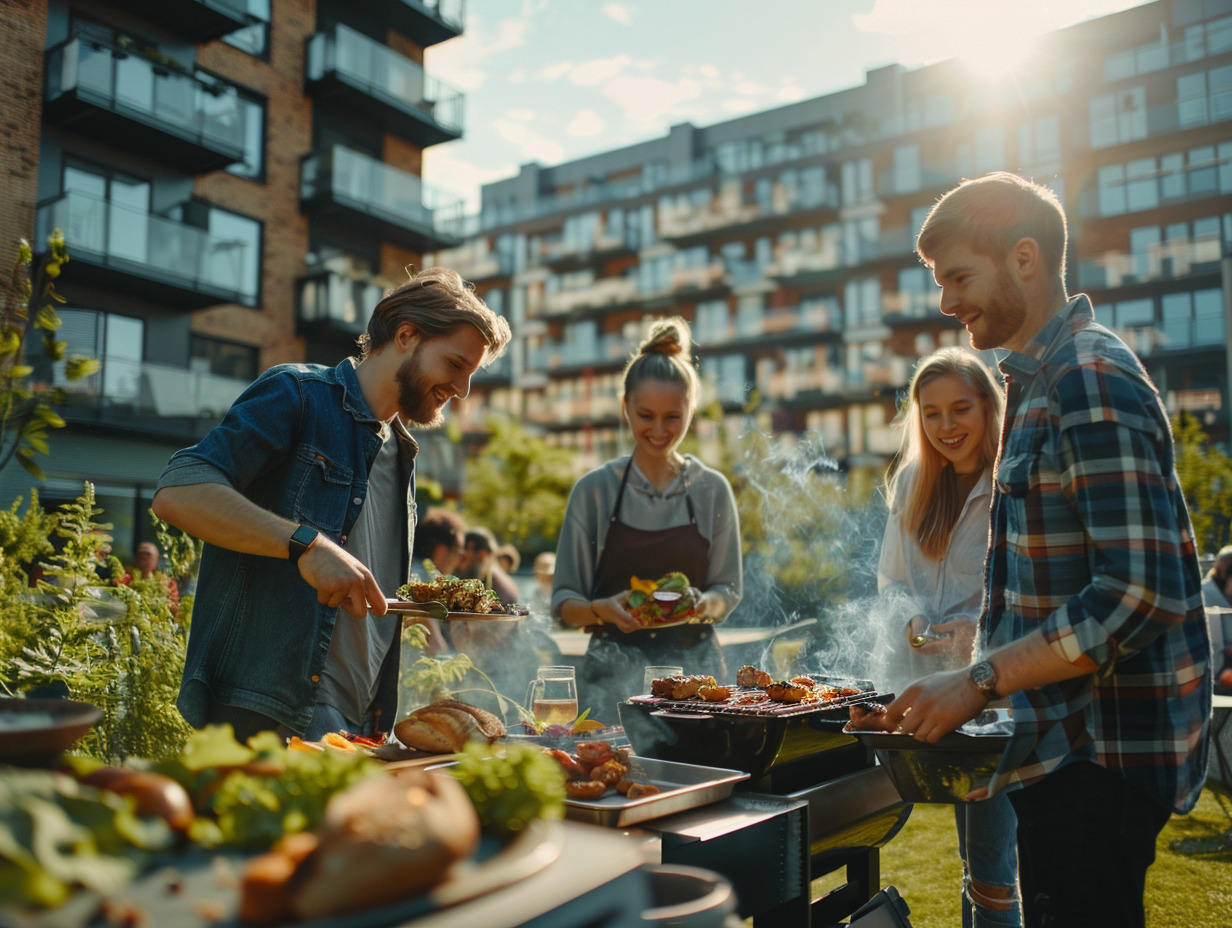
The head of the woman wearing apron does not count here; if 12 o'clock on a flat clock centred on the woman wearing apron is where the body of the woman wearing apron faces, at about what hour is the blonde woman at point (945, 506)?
The blonde woman is roughly at 10 o'clock from the woman wearing apron.

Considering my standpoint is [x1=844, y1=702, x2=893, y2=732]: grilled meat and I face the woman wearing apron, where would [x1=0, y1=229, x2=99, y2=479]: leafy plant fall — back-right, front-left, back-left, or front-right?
front-left

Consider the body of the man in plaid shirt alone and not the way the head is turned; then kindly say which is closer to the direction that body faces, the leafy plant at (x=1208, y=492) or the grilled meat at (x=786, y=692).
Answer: the grilled meat

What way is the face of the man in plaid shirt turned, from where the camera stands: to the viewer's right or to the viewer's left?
to the viewer's left

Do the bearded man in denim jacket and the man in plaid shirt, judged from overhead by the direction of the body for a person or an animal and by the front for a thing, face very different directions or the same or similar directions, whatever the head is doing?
very different directions

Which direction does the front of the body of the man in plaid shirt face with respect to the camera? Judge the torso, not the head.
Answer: to the viewer's left

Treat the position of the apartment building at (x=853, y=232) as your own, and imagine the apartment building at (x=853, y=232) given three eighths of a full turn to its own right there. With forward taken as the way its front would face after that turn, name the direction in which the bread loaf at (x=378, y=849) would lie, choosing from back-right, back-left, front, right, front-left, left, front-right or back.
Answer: back

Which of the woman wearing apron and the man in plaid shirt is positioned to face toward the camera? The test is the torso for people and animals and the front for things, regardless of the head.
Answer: the woman wearing apron

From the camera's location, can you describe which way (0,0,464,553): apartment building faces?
facing the viewer and to the right of the viewer

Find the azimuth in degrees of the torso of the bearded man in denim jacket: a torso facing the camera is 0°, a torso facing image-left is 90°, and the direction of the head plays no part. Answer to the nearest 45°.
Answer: approximately 315°

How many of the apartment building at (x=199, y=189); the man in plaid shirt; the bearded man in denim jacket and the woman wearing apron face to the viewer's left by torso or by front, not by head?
1

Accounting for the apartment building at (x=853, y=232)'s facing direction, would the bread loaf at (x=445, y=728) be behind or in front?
in front

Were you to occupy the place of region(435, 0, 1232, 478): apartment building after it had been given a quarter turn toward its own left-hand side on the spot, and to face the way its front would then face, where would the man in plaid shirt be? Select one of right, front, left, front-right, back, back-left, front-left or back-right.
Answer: front-right

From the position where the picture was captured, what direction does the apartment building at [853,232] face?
facing the viewer and to the left of the viewer

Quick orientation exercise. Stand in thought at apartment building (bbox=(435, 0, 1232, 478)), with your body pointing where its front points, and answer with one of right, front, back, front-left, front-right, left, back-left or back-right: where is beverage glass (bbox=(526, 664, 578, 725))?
front-left

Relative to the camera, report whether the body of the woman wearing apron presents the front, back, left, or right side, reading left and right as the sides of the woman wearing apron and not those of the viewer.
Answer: front

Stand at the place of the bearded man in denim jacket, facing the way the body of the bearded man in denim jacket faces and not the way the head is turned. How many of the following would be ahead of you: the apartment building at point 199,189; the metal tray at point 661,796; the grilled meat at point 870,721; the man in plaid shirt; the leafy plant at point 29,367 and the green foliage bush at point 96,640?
3

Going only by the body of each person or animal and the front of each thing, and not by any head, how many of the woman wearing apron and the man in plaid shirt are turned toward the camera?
1
